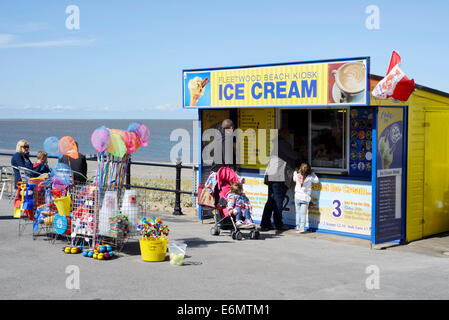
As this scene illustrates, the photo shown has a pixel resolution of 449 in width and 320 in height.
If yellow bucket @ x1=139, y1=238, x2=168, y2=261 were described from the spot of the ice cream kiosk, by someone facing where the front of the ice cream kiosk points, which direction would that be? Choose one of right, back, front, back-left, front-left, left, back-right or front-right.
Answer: front

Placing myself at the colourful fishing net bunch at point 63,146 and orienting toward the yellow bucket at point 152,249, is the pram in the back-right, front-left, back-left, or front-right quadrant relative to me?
front-left

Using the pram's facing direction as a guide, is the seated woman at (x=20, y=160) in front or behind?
behind

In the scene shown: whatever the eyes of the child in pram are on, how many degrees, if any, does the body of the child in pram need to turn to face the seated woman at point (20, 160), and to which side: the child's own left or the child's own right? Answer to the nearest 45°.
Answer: approximately 135° to the child's own right

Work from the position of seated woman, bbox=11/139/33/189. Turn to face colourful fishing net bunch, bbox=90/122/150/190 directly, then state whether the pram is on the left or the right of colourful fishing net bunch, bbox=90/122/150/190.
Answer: left

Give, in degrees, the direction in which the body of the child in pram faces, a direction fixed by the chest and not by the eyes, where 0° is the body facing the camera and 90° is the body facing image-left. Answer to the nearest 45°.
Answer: approximately 315°

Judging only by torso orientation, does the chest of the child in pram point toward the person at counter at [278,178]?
no

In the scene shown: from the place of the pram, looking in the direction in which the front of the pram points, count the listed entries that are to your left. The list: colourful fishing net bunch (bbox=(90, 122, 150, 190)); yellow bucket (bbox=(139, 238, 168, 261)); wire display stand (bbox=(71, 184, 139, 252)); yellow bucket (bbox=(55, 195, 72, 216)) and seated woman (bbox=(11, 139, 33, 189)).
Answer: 0

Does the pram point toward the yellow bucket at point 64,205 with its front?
no

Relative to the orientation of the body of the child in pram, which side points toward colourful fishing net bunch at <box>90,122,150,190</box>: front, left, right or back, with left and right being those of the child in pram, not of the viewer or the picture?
right

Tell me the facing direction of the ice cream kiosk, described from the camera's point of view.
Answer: facing the viewer and to the left of the viewer

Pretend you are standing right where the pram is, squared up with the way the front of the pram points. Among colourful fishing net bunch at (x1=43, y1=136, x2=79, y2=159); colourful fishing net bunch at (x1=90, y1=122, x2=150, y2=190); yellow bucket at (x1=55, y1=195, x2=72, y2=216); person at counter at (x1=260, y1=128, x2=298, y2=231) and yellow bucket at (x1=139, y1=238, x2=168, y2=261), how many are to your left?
1

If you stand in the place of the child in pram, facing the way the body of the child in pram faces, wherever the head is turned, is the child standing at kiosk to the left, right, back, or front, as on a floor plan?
left

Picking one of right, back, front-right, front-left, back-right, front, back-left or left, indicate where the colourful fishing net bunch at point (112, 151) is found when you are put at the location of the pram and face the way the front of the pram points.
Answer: right

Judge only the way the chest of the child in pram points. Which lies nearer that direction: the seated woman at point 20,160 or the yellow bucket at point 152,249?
the yellow bucket

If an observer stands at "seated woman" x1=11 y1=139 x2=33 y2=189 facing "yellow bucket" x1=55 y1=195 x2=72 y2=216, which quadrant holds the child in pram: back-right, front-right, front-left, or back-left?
front-left
